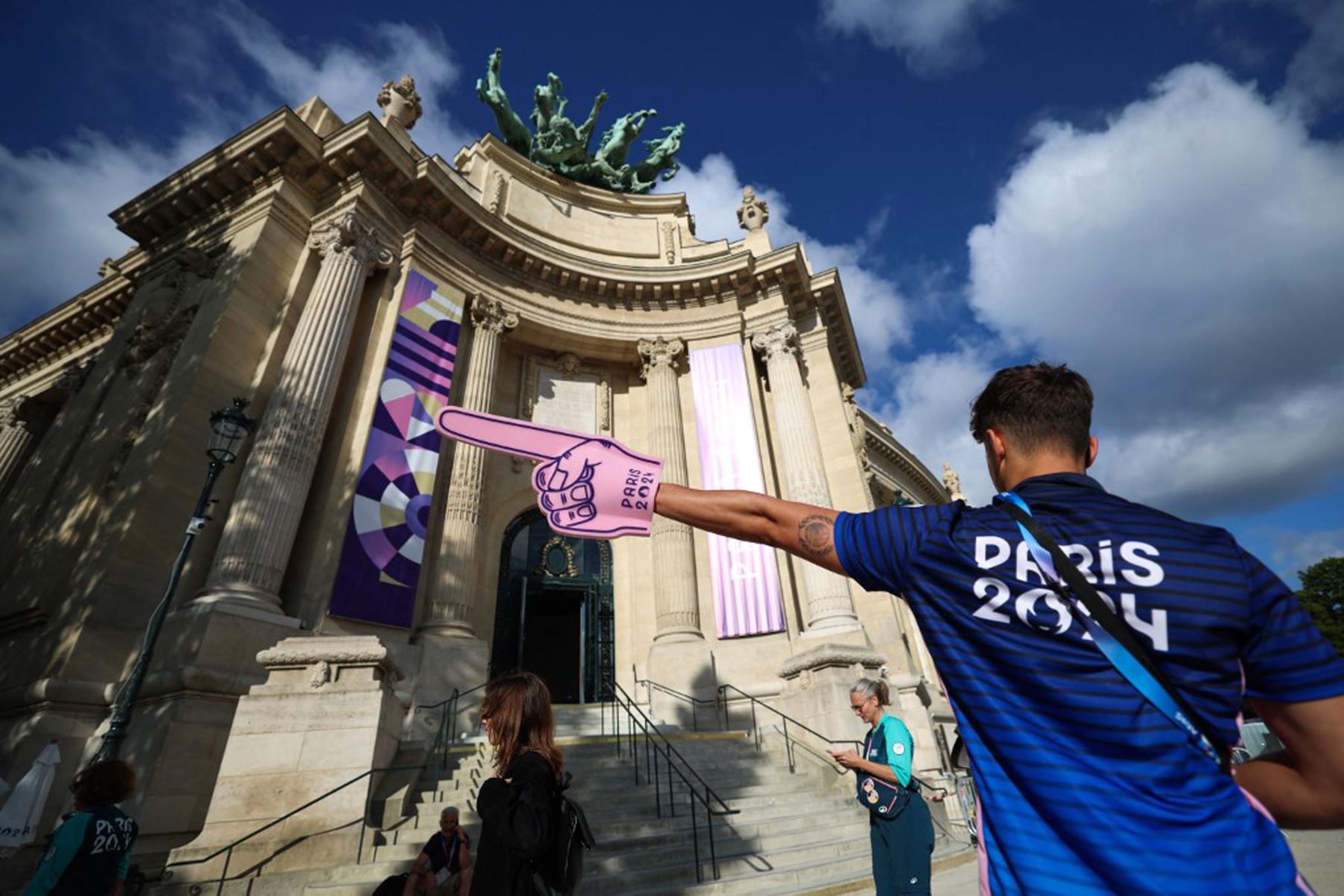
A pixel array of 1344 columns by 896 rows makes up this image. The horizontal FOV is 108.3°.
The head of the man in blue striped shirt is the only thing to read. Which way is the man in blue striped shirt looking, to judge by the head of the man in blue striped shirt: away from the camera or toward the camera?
away from the camera

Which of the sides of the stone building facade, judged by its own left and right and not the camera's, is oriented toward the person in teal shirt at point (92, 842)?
front

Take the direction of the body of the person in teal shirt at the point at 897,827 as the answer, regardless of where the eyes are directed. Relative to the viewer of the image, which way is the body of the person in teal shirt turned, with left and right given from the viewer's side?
facing to the left of the viewer

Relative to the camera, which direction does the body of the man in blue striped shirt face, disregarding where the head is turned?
away from the camera

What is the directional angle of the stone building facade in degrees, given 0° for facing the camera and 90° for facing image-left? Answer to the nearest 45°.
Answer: approximately 0°

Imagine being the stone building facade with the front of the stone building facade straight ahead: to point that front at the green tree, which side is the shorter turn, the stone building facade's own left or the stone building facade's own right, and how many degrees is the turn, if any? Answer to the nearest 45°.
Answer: approximately 90° to the stone building facade's own left

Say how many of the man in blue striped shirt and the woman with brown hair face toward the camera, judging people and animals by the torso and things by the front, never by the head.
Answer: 0

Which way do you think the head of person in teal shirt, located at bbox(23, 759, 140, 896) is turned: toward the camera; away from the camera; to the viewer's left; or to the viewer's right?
away from the camera

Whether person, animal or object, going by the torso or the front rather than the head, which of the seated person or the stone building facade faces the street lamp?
the stone building facade

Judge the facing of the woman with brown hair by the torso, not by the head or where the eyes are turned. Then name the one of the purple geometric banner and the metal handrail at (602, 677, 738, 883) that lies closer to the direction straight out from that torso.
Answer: the purple geometric banner

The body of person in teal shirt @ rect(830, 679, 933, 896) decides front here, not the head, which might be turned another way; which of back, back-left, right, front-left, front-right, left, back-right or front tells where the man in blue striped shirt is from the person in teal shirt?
left

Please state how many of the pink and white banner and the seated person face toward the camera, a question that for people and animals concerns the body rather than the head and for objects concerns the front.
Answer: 2

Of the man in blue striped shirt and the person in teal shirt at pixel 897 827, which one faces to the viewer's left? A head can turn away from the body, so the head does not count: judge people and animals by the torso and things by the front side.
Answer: the person in teal shirt

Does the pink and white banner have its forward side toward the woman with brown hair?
yes
